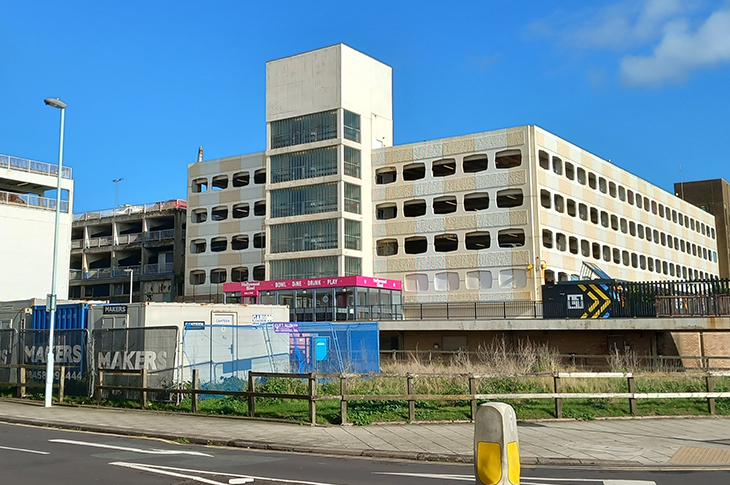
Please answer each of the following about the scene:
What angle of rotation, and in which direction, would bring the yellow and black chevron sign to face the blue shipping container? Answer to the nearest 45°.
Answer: approximately 45° to its right

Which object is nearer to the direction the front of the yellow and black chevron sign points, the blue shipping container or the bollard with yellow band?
the bollard with yellow band

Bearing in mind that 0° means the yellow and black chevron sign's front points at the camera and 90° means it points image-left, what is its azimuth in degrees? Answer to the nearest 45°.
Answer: approximately 0°

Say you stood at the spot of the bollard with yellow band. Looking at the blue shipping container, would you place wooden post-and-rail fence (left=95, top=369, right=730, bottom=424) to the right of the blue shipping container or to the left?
right

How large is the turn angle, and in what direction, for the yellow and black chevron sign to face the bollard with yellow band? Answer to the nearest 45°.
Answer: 0° — it already faces it

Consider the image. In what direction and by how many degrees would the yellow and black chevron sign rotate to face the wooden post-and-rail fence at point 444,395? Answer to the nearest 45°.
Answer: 0° — it already faces it
